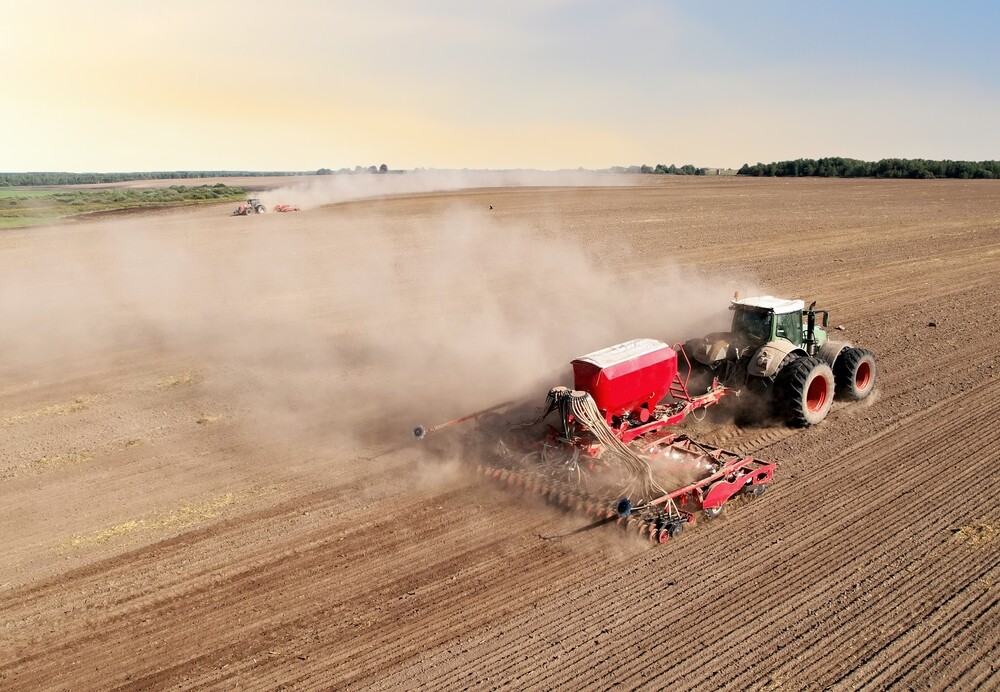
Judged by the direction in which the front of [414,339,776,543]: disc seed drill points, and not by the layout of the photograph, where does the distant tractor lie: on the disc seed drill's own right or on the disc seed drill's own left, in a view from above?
on the disc seed drill's own left

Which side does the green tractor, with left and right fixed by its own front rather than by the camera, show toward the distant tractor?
left

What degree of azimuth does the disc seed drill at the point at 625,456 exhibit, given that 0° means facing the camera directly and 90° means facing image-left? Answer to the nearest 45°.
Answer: approximately 225°

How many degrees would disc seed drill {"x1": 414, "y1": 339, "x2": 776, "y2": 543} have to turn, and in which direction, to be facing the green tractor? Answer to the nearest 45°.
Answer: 0° — it already faces it

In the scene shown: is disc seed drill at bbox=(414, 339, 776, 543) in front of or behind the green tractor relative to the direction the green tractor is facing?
behind

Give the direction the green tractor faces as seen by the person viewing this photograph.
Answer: facing away from the viewer and to the right of the viewer

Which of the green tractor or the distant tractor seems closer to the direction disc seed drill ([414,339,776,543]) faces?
the green tractor
